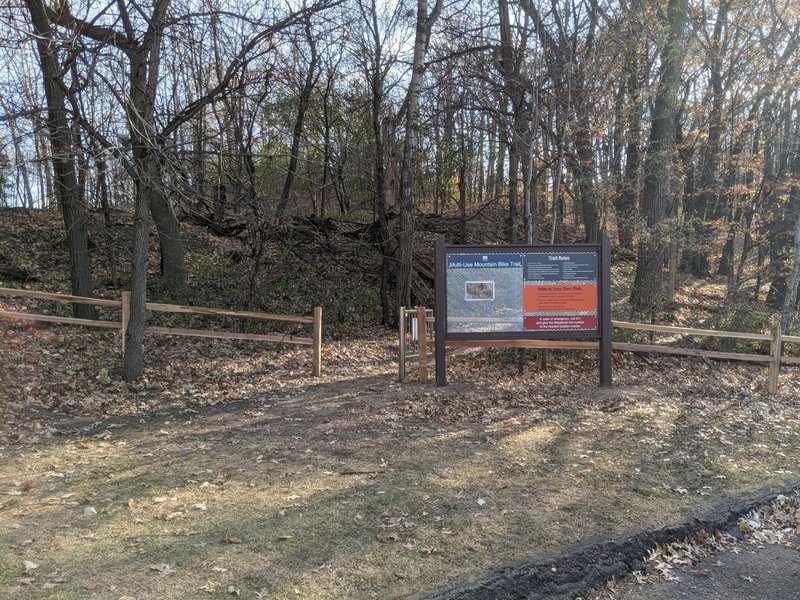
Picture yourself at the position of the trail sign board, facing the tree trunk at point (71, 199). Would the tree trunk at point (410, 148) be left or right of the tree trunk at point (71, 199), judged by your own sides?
right

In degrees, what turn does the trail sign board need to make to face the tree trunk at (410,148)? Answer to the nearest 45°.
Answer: approximately 135° to its right

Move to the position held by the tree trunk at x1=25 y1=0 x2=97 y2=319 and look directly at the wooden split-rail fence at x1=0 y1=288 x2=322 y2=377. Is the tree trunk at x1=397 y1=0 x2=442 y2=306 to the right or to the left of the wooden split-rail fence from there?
left

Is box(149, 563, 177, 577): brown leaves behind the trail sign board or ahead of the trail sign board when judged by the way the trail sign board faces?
ahead

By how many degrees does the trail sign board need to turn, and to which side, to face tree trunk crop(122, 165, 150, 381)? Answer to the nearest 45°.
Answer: approximately 90° to its right

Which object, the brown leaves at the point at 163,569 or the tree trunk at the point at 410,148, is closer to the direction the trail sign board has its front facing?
the brown leaves

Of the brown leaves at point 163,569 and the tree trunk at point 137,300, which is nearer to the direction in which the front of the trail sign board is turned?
the brown leaves

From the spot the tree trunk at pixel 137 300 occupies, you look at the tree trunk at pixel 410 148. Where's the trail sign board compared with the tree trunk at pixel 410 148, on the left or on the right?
right

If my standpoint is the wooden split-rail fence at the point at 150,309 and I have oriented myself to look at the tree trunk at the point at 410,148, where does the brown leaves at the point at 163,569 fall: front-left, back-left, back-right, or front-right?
back-right

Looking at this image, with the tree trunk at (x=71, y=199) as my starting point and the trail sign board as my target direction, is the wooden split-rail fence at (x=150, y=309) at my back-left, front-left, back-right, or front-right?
front-right

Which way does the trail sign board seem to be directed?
toward the camera

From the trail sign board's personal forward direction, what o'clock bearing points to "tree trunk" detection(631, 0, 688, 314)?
The tree trunk is roughly at 7 o'clock from the trail sign board.

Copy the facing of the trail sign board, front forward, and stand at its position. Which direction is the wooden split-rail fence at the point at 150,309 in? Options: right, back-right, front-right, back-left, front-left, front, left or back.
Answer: right

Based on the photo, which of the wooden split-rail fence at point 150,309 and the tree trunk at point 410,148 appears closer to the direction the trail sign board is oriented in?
the wooden split-rail fence

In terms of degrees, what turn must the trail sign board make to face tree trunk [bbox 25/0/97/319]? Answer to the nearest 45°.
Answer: approximately 90° to its right
